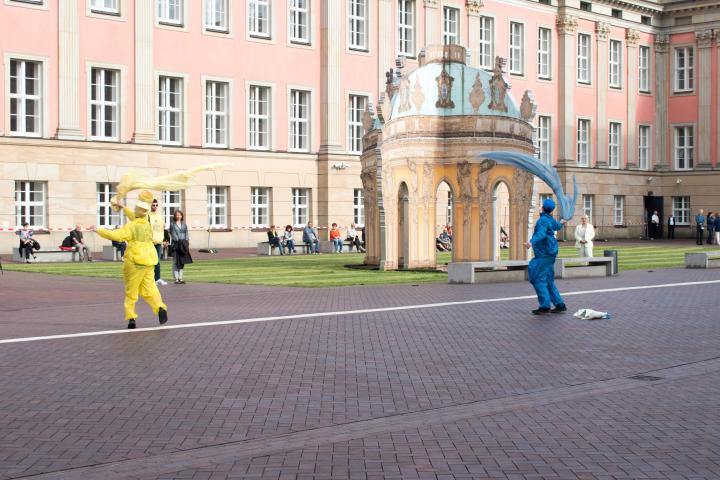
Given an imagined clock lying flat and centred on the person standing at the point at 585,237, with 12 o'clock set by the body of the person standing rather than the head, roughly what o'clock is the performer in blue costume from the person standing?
The performer in blue costume is roughly at 12 o'clock from the person standing.

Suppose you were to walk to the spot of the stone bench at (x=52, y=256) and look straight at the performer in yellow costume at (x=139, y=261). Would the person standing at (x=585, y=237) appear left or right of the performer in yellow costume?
left

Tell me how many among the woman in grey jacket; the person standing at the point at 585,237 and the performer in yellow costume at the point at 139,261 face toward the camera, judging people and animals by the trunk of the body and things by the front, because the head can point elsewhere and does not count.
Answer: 2

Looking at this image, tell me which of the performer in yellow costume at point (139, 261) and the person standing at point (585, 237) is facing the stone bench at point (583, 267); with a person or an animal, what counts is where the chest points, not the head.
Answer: the person standing

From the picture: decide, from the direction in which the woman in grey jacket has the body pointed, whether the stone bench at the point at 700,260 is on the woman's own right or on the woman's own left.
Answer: on the woman's own left

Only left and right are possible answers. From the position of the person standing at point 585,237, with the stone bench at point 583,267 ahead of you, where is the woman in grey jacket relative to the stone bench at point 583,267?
right

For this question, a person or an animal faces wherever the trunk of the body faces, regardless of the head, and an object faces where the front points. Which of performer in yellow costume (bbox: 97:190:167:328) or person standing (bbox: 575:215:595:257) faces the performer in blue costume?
the person standing

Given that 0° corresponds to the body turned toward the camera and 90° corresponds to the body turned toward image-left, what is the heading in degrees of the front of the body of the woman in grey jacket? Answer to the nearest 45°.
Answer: approximately 0°

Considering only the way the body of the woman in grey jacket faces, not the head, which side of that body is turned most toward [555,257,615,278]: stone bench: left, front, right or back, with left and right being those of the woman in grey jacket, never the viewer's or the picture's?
left
